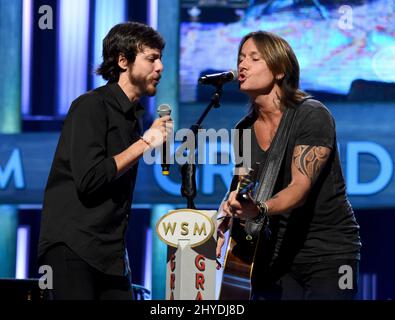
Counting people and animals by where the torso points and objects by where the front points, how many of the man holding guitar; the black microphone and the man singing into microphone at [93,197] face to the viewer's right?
2

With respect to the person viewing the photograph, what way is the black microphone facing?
facing to the right of the viewer

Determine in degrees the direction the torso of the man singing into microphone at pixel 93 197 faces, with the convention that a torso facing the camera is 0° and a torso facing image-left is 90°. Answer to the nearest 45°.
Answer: approximately 270°

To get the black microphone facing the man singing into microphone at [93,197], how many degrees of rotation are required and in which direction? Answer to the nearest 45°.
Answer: approximately 135° to its right

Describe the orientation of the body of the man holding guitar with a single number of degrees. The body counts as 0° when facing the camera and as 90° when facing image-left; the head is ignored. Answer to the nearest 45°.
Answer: approximately 45°

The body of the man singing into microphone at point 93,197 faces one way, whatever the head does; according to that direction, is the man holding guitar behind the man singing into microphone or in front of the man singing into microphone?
in front
